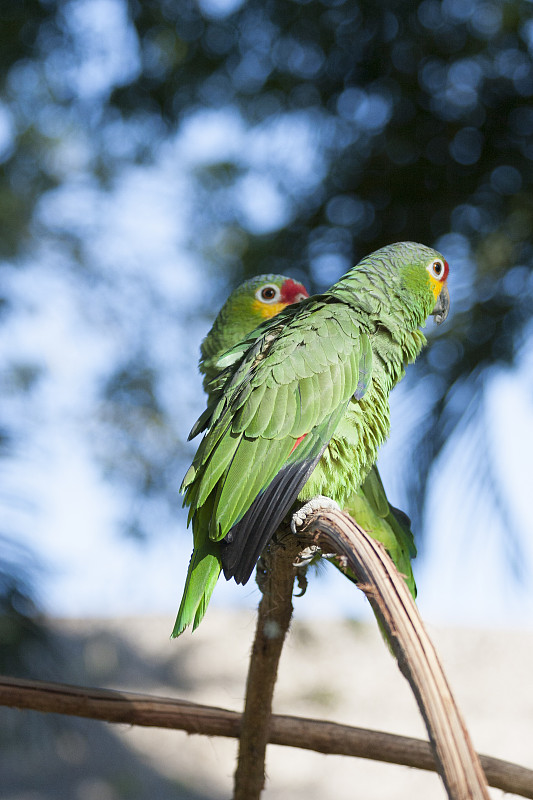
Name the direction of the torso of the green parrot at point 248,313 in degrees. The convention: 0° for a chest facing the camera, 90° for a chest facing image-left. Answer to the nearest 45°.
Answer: approximately 90°
